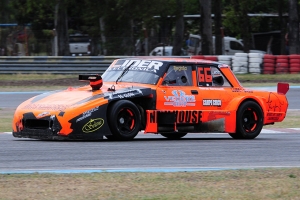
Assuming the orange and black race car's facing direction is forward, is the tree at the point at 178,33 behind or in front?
behind

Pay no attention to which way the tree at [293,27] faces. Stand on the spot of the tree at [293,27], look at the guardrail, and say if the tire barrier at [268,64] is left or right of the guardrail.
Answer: left

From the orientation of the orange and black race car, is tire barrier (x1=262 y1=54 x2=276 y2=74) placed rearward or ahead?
rearward

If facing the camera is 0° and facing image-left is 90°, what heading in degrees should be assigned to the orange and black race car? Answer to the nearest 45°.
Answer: approximately 45°

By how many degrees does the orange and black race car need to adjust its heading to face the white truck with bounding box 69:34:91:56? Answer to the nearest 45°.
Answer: approximately 135° to its right

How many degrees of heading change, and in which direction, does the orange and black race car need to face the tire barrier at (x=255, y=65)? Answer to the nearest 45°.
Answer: approximately 135° to its right

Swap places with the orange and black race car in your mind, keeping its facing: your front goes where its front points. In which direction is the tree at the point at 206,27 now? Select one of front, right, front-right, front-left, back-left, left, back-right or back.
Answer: back-right
